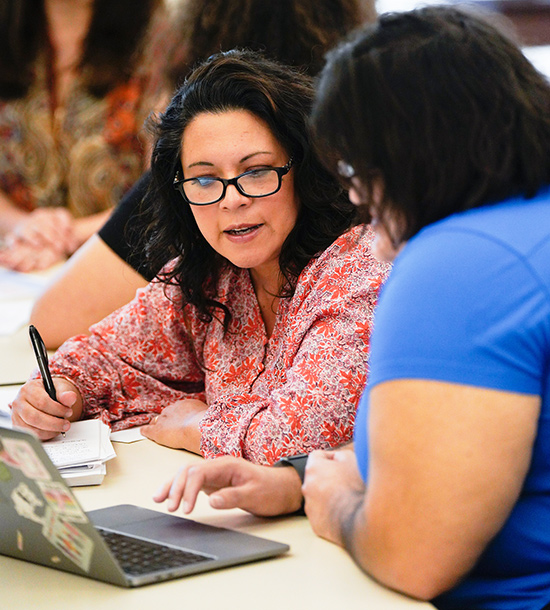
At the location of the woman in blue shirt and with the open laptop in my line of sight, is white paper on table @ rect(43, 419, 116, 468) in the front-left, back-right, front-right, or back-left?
front-right

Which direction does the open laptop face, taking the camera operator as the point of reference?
facing away from the viewer and to the right of the viewer

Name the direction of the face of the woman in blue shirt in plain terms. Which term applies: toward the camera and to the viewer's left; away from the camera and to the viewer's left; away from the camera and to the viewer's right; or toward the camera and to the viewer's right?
away from the camera and to the viewer's left

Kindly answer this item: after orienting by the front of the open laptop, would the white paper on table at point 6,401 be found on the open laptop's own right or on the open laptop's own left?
on the open laptop's own left

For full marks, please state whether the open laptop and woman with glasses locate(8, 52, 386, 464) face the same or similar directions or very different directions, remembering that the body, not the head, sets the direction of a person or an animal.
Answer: very different directions

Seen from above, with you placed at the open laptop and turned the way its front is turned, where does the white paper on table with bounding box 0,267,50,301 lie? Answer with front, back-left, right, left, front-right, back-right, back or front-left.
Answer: front-left

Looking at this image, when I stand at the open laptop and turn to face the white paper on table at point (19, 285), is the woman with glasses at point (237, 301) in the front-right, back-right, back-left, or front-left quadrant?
front-right
